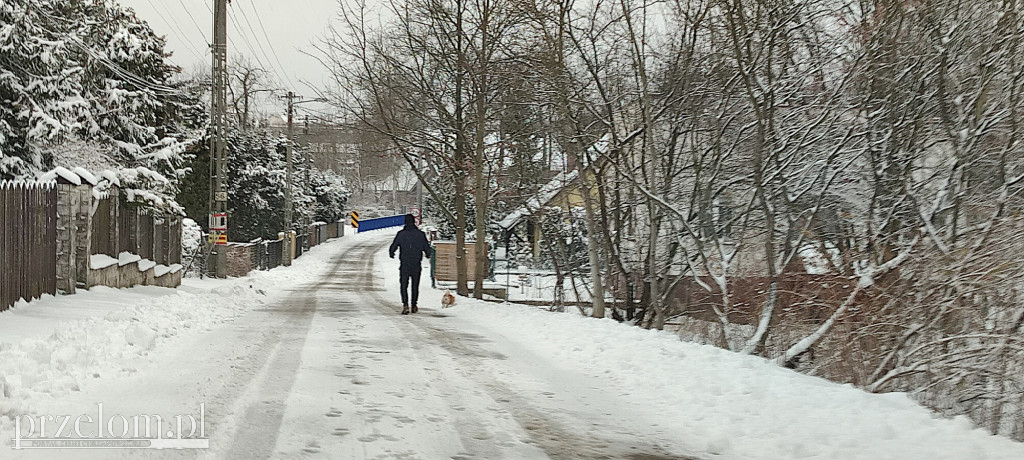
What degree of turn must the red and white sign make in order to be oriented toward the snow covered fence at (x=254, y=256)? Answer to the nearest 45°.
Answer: approximately 180°

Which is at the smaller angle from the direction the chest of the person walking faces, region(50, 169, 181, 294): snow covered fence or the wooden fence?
the snow covered fence

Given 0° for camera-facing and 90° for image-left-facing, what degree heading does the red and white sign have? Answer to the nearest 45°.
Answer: approximately 0°

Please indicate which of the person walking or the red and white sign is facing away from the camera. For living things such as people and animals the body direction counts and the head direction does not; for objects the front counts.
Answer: the person walking

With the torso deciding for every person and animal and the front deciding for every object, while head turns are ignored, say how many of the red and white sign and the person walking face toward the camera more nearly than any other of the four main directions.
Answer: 1

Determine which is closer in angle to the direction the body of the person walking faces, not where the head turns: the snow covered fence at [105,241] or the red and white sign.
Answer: the red and white sign

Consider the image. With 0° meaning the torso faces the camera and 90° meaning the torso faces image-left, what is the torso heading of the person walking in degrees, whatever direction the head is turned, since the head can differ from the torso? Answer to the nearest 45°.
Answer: approximately 180°

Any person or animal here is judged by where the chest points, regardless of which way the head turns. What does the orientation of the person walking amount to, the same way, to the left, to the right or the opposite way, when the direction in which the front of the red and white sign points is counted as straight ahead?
the opposite way

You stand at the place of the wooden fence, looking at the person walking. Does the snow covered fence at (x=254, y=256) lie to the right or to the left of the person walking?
left
